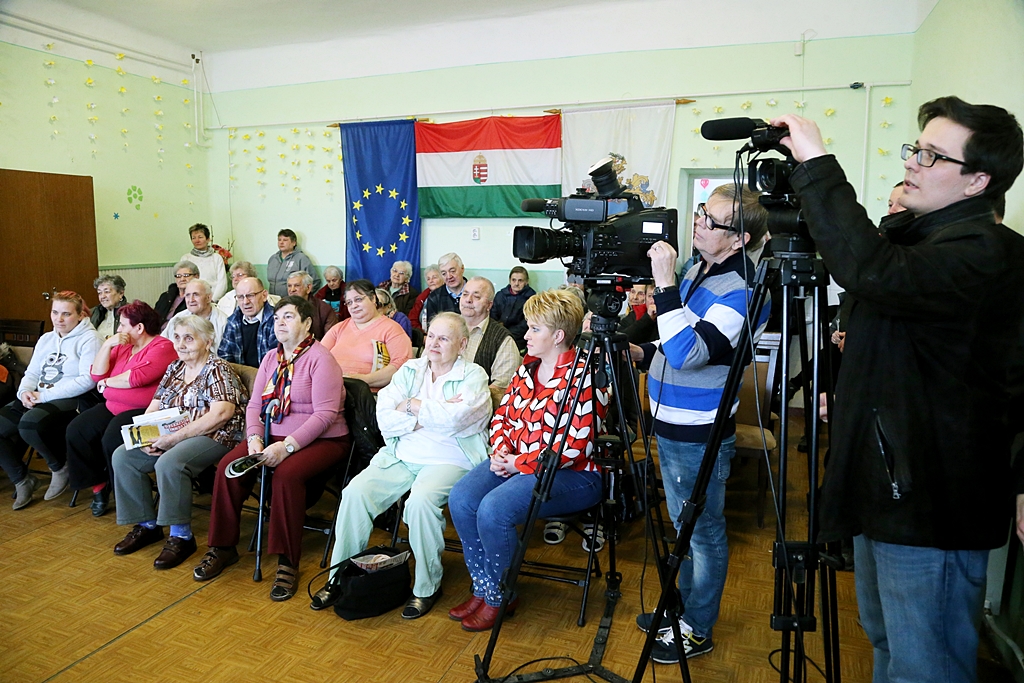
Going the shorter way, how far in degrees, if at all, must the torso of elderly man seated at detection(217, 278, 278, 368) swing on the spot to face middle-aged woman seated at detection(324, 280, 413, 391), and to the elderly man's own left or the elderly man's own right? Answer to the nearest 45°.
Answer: approximately 90° to the elderly man's own left

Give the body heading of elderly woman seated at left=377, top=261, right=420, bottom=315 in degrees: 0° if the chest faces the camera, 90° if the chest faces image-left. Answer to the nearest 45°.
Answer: approximately 45°

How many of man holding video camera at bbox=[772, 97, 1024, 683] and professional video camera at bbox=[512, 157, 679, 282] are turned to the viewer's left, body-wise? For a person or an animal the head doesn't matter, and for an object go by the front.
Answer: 2

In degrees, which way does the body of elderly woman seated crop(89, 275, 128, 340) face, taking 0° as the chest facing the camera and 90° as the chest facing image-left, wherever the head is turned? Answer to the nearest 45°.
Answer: approximately 45°

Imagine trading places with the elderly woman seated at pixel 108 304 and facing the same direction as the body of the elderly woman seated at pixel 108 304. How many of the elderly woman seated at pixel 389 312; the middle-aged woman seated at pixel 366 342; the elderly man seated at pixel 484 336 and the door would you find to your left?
3

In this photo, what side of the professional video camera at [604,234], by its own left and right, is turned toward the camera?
left

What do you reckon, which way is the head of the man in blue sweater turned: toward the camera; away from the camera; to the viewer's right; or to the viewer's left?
to the viewer's left

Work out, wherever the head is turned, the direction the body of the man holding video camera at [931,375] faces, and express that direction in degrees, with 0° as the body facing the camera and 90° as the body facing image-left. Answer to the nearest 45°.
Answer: approximately 90°

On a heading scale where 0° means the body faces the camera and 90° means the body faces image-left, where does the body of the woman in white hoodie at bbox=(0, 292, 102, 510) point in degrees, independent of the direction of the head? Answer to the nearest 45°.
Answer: approximately 45°

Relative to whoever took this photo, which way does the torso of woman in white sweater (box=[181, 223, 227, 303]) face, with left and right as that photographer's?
facing the viewer and to the left of the viewer

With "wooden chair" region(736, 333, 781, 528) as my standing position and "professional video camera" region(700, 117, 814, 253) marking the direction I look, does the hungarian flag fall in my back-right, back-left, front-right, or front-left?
back-right

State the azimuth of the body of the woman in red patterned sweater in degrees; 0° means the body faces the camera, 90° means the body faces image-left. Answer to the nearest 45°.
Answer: approximately 45°

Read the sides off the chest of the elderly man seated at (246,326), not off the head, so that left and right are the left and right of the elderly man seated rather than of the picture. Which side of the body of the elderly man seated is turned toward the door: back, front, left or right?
right

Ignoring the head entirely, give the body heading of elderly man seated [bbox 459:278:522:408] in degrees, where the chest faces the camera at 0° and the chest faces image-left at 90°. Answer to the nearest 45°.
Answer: approximately 45°
